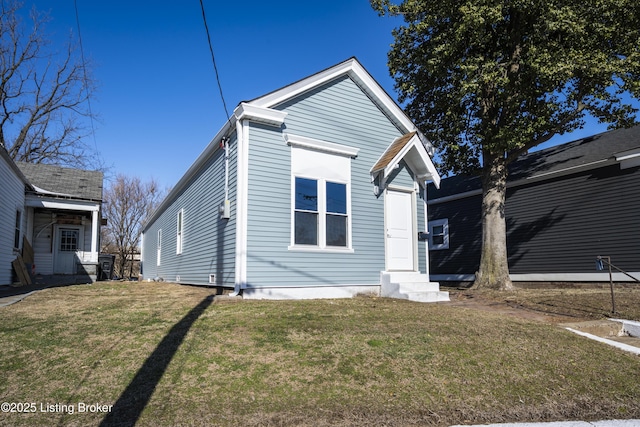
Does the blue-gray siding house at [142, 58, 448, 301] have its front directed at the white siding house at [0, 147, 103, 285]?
no

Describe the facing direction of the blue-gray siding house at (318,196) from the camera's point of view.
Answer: facing the viewer and to the right of the viewer

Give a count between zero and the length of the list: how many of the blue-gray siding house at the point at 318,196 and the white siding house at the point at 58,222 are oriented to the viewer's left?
0

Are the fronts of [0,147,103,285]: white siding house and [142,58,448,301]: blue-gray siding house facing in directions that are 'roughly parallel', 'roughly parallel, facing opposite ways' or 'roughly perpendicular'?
roughly parallel

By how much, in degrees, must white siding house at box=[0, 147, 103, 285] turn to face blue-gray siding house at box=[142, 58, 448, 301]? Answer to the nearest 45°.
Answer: approximately 45° to its left

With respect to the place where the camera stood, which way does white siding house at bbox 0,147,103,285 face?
facing the viewer

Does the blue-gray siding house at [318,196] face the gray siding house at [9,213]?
no
